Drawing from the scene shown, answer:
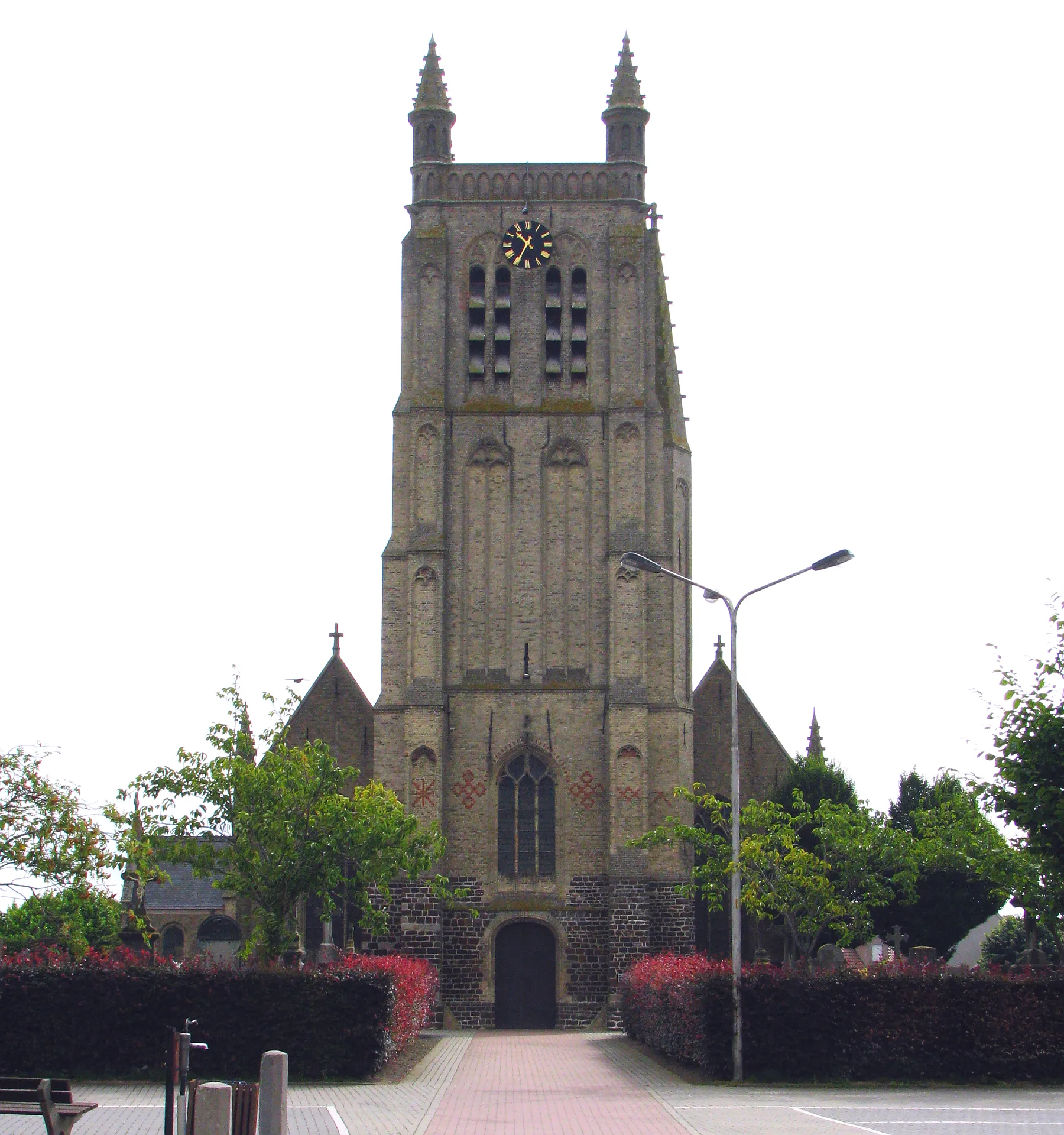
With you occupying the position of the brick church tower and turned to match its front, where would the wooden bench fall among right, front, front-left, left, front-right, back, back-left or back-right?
front

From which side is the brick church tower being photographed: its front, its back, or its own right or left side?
front

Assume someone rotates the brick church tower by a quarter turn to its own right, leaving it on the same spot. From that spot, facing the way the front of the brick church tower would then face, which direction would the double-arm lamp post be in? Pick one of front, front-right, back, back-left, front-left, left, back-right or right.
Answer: left

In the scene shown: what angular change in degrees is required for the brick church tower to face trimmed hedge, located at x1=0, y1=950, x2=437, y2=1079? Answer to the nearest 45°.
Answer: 0° — it already faces it

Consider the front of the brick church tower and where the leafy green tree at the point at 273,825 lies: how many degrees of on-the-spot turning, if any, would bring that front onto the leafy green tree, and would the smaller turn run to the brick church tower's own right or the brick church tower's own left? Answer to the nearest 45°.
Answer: approximately 45° to the brick church tower's own right

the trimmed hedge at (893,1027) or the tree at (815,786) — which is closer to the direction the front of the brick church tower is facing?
the trimmed hedge

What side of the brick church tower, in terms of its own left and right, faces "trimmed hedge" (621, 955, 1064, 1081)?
front
